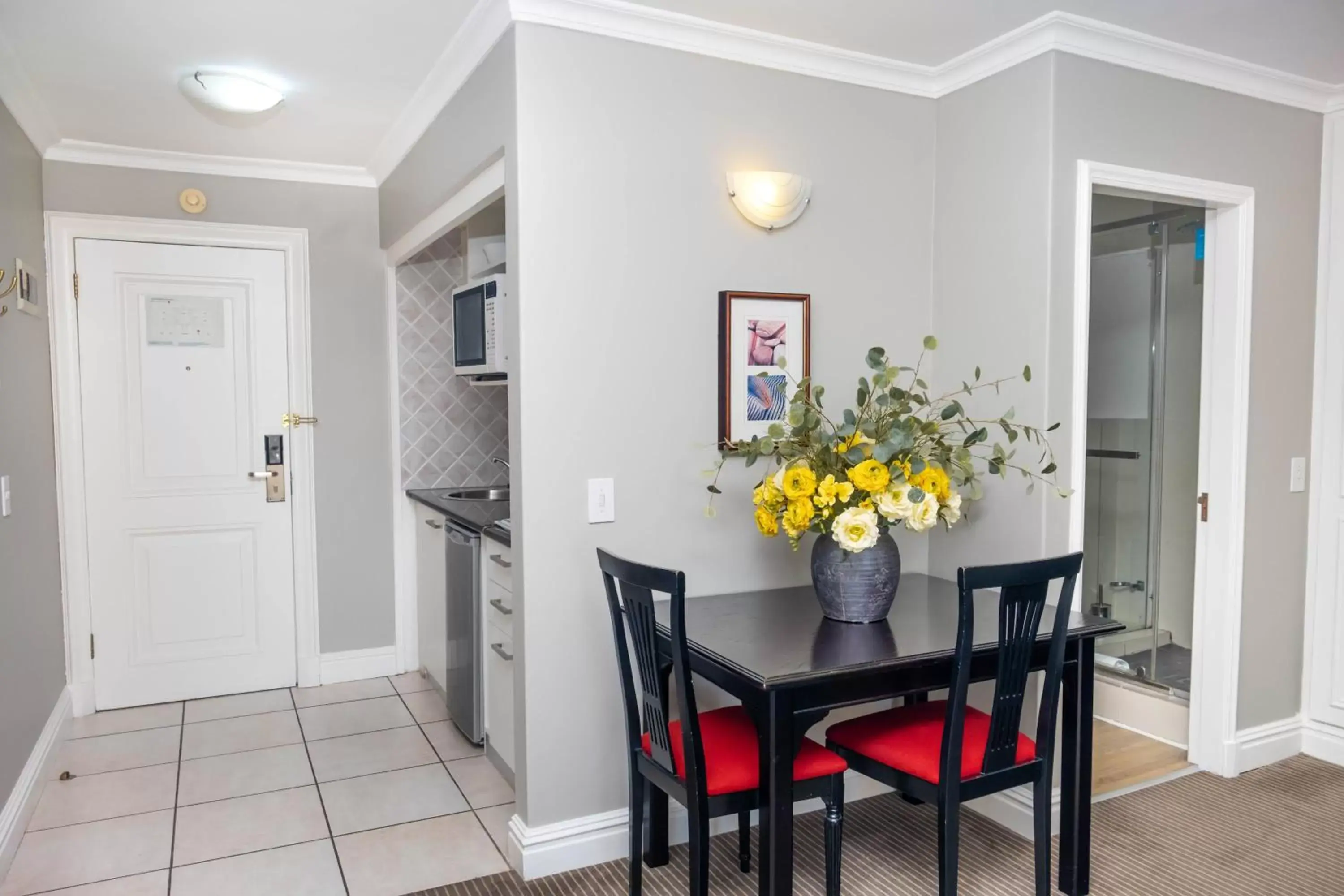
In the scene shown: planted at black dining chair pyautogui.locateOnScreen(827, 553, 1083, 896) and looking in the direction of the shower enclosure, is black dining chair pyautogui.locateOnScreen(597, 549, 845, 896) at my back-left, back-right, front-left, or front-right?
back-left

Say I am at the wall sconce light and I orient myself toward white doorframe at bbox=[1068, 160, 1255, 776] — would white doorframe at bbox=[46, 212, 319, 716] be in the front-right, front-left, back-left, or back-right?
back-left

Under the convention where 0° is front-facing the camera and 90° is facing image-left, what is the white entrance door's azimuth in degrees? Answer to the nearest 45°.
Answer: approximately 0°

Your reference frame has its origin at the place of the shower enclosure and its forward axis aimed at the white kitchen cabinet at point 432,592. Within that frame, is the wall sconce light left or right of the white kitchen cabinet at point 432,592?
left

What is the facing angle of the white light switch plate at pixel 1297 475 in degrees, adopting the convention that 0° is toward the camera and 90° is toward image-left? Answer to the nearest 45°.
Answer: approximately 315°
